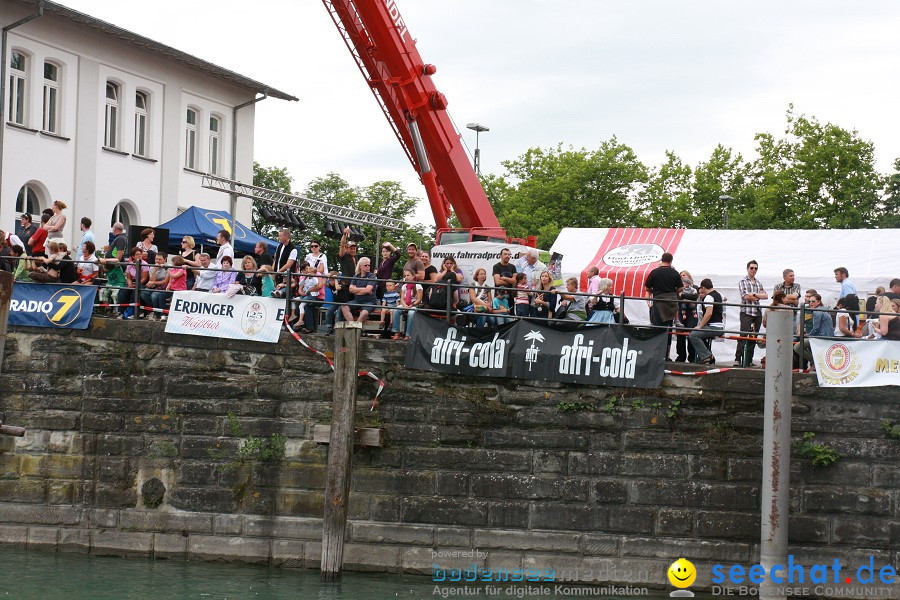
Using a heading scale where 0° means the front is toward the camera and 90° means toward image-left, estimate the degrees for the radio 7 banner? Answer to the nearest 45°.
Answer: approximately 0°

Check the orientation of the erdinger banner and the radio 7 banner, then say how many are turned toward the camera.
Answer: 2

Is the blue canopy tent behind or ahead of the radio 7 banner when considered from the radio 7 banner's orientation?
behind

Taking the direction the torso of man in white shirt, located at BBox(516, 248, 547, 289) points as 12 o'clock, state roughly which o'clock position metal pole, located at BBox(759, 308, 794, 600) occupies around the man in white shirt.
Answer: The metal pole is roughly at 11 o'clock from the man in white shirt.

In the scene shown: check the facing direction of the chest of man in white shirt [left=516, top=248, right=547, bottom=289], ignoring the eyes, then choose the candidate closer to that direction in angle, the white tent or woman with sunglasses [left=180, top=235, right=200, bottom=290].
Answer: the woman with sunglasses

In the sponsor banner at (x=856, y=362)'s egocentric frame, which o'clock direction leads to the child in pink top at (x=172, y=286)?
The child in pink top is roughly at 3 o'clock from the sponsor banner.

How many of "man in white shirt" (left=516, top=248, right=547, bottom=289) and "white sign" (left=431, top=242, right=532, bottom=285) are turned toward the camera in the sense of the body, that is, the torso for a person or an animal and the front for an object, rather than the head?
2

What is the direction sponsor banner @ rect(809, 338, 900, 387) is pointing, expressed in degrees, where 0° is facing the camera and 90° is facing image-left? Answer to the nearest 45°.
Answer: approximately 0°

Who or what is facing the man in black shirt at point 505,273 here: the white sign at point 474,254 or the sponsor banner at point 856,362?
the white sign

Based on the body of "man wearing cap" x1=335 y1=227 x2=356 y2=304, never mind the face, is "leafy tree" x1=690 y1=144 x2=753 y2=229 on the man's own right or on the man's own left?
on the man's own left
